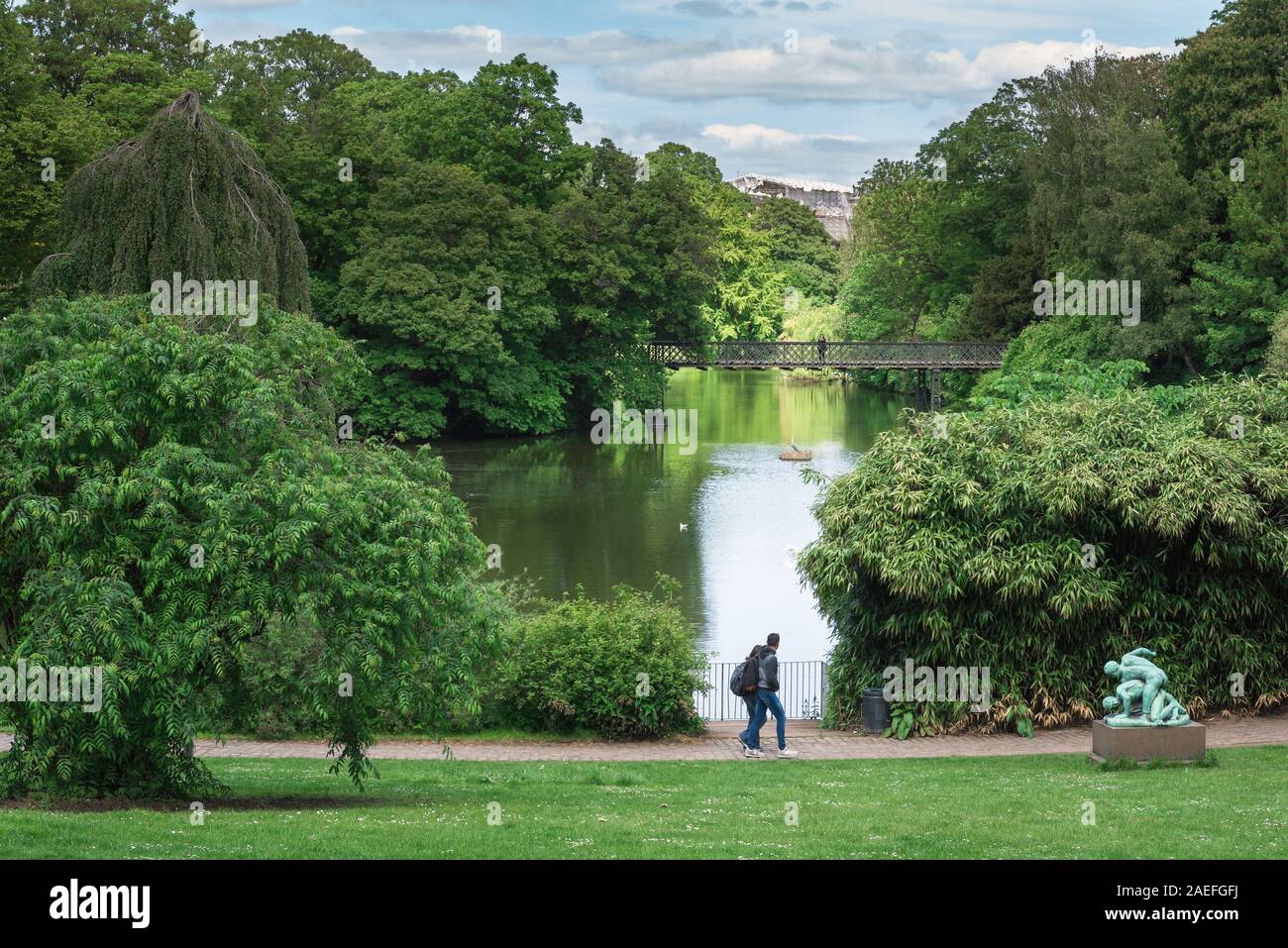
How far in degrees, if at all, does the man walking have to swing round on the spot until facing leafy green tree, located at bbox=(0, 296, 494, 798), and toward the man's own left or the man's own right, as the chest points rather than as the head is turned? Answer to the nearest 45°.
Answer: approximately 135° to the man's own right

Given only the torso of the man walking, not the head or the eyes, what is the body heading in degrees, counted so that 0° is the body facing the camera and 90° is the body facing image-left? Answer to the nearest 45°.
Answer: approximately 270°

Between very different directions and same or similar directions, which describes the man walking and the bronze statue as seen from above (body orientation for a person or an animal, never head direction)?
very different directions
